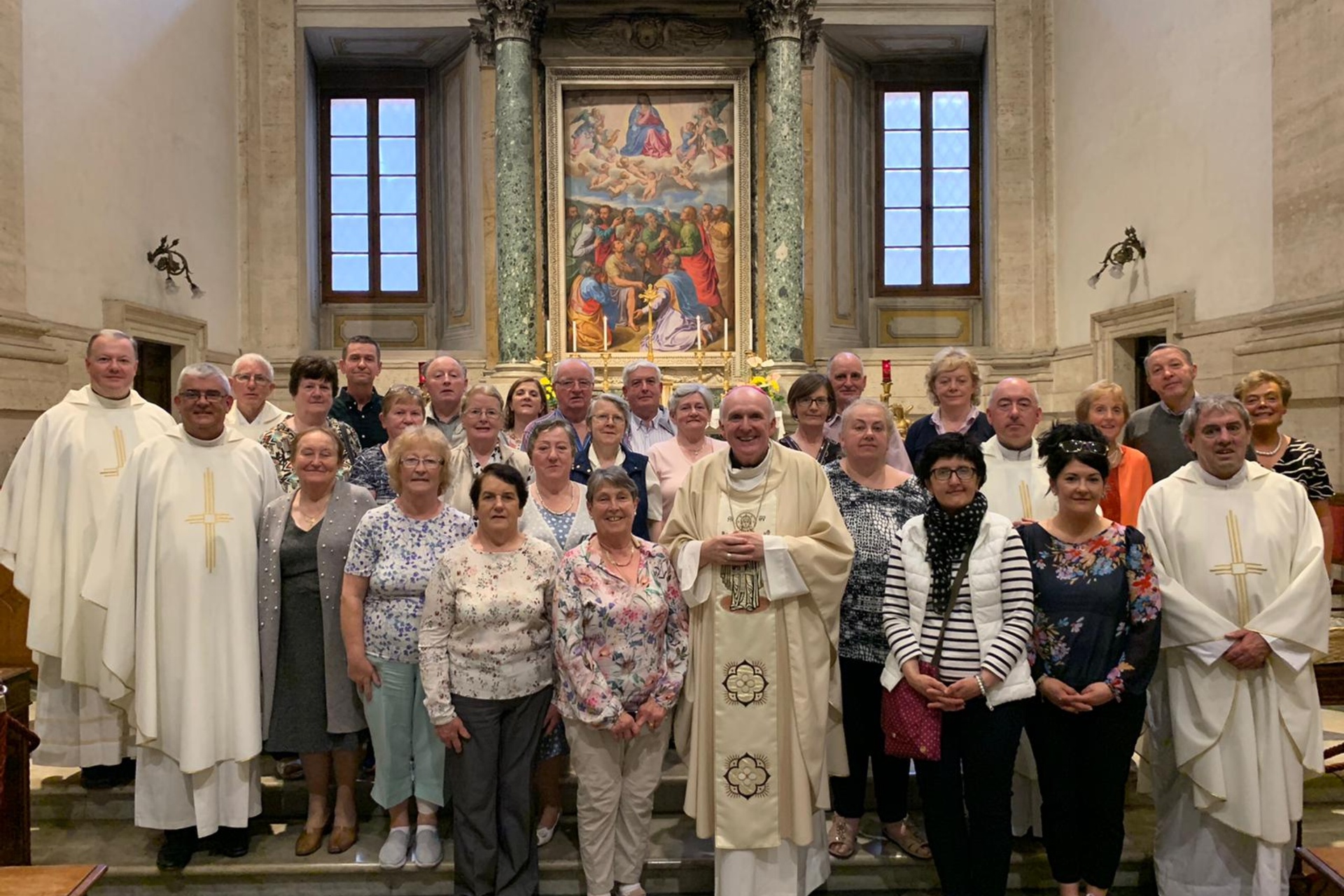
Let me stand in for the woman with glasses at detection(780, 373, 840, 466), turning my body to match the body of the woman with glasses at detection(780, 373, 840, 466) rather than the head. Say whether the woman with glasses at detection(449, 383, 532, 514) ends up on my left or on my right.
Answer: on my right

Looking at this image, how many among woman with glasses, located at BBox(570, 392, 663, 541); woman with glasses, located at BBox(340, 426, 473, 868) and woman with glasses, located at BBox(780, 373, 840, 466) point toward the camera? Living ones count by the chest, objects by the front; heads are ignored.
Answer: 3

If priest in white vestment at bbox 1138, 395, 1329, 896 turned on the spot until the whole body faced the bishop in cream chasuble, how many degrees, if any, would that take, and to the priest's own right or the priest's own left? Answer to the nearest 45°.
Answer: approximately 45° to the priest's own right

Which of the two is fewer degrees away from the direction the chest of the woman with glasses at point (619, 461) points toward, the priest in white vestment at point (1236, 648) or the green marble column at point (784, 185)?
the priest in white vestment

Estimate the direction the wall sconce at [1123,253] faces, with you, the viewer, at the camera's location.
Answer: facing the viewer and to the left of the viewer

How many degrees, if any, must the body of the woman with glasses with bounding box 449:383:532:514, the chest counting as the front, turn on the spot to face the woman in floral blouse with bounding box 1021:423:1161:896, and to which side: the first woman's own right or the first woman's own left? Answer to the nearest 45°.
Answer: approximately 45° to the first woman's own left

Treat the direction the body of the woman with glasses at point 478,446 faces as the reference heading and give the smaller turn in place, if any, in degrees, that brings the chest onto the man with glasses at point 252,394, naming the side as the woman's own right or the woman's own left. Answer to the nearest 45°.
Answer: approximately 135° to the woman's own right

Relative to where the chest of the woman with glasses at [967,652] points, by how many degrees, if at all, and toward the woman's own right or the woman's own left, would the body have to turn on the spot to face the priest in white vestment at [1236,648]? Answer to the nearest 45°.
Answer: approximately 135° to the woman's own left

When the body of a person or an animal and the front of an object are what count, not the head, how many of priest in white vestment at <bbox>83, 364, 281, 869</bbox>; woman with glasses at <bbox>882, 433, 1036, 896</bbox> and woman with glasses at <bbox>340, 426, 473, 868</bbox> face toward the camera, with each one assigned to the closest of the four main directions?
3

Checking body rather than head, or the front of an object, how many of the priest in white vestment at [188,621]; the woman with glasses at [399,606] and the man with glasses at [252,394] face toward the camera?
3

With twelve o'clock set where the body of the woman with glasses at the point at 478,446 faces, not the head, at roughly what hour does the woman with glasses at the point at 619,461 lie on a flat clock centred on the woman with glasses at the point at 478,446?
the woman with glasses at the point at 619,461 is roughly at 9 o'clock from the woman with glasses at the point at 478,446.
